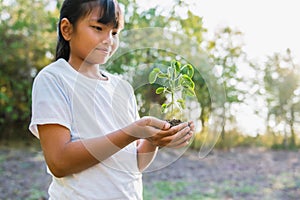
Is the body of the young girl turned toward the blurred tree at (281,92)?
no

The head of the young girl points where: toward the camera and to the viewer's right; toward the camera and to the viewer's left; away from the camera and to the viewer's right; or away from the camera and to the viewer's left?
toward the camera and to the viewer's right

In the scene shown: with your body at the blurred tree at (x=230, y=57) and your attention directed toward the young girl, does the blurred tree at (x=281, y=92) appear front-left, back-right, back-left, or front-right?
back-left

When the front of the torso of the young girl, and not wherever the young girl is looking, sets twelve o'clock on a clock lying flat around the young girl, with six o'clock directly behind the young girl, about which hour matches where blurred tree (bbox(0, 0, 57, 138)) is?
The blurred tree is roughly at 7 o'clock from the young girl.

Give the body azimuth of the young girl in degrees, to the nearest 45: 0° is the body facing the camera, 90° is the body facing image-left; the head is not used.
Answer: approximately 315°

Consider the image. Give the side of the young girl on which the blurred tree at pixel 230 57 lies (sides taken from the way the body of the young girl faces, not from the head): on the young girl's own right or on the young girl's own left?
on the young girl's own left
